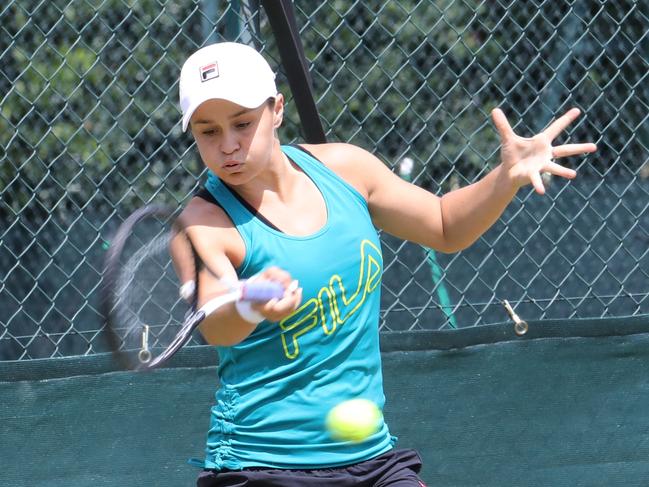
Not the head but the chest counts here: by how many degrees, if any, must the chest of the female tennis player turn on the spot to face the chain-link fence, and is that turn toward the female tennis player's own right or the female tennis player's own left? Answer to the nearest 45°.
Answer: approximately 180°

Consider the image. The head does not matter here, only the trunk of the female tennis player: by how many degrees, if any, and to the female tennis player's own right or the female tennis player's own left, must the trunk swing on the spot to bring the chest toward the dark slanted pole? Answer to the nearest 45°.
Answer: approximately 180°

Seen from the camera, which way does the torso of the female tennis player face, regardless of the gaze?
toward the camera

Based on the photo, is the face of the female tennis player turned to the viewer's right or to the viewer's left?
to the viewer's left
